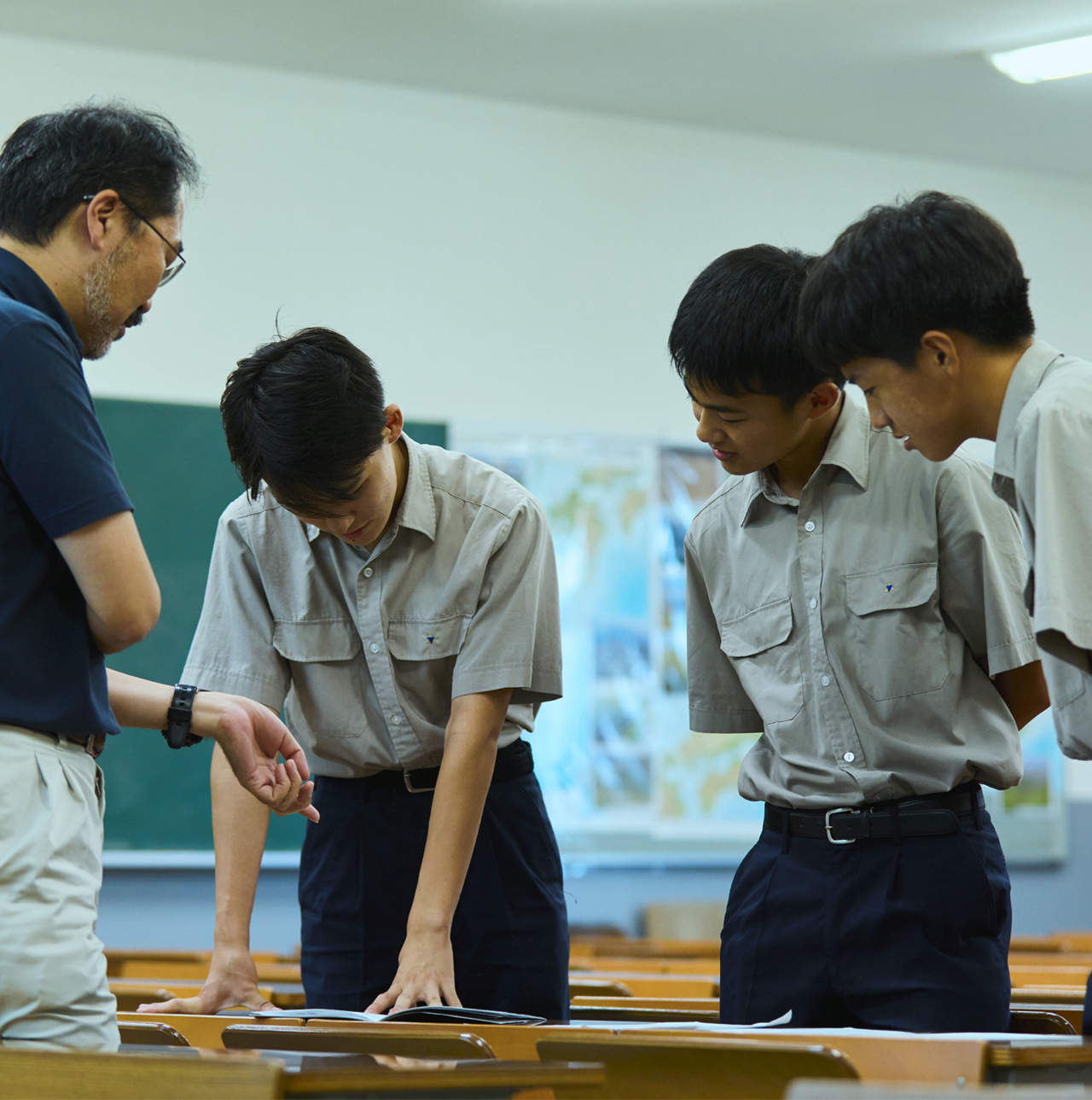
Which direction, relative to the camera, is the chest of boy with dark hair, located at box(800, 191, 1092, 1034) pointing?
to the viewer's left

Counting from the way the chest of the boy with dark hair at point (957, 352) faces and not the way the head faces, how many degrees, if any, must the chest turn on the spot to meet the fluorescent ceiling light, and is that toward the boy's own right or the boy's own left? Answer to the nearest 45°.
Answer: approximately 90° to the boy's own right

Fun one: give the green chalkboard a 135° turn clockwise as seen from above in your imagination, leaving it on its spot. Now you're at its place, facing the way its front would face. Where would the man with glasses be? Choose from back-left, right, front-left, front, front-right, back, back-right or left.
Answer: back-left

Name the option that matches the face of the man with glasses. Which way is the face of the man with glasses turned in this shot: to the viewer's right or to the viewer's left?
to the viewer's right

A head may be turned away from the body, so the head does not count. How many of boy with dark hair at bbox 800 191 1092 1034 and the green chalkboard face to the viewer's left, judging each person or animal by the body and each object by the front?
1

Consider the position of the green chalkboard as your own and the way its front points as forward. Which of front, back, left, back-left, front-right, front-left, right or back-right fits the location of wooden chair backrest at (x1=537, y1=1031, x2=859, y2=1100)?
front

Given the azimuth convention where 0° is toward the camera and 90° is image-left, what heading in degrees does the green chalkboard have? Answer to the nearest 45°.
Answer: approximately 0°

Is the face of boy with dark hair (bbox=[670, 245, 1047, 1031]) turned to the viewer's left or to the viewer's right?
to the viewer's left

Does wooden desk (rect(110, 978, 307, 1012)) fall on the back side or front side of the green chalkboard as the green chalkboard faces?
on the front side

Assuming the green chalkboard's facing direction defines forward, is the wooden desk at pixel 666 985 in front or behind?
in front
